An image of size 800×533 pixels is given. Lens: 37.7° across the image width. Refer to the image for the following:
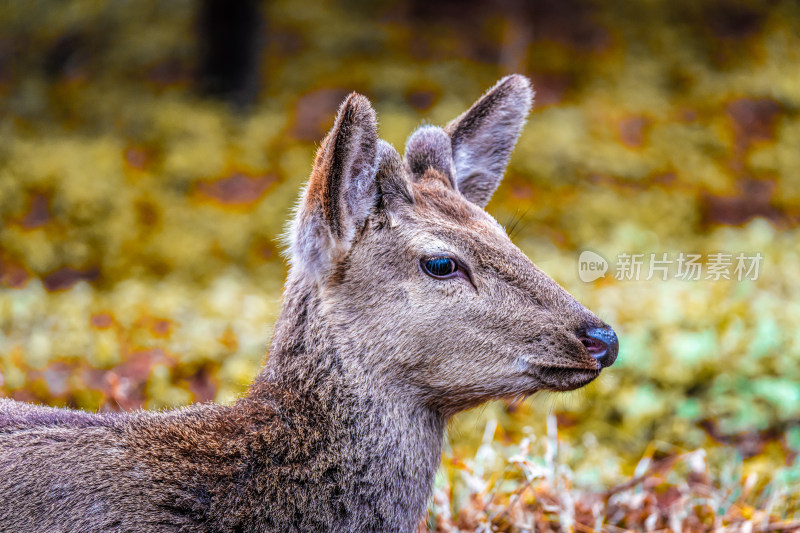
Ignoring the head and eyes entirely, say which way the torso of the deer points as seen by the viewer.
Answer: to the viewer's right
